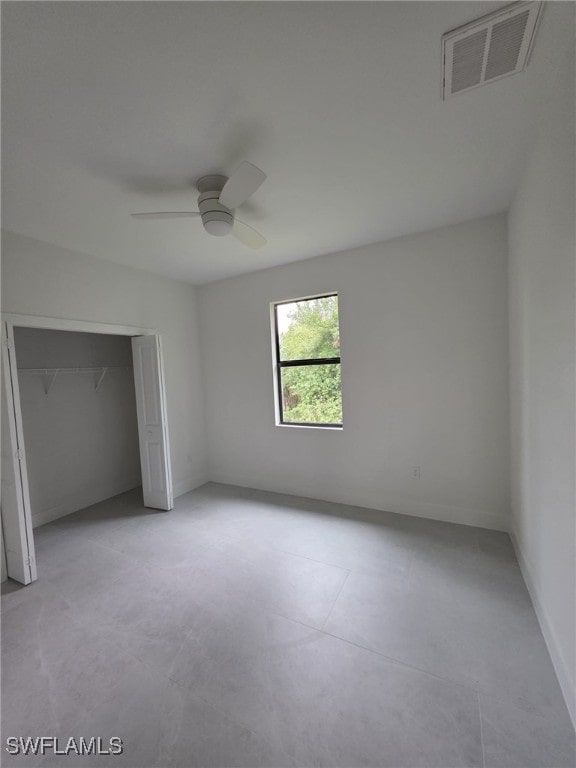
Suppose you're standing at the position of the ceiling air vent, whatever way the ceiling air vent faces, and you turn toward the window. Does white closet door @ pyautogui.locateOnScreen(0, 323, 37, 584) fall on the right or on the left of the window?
left

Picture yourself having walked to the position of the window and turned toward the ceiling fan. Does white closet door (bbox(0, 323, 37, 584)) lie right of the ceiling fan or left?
right

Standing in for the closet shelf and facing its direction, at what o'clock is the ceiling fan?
The ceiling fan is roughly at 1 o'clock from the closet shelf.

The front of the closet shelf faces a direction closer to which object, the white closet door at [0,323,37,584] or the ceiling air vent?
the ceiling air vent

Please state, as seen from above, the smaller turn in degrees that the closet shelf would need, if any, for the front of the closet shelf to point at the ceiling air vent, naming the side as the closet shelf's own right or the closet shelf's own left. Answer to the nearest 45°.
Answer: approximately 45° to the closet shelf's own right

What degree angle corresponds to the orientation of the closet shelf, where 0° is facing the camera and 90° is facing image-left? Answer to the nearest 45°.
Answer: approximately 315°

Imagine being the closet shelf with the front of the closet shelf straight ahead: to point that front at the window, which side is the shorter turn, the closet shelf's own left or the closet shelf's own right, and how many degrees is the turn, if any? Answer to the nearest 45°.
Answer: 0° — it already faces it

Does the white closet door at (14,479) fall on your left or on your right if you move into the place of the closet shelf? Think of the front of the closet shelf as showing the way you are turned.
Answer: on your right

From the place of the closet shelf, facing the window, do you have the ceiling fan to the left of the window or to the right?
right
